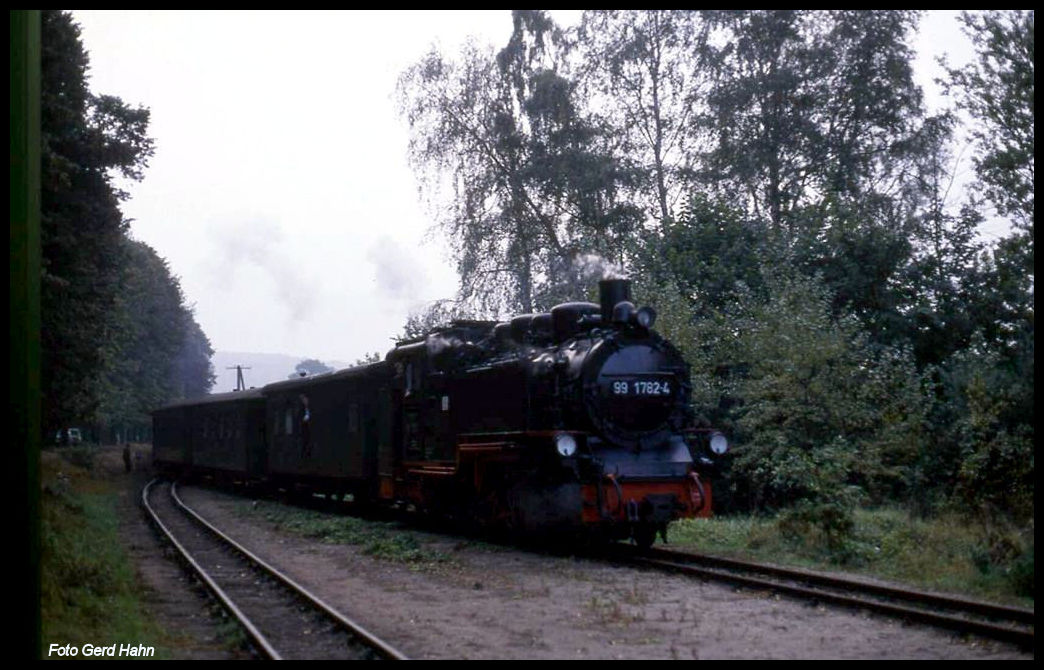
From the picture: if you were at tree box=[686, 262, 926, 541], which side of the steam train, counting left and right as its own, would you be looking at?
left

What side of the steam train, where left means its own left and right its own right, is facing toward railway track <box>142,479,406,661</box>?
right

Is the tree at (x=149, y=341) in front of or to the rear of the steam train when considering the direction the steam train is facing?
to the rear

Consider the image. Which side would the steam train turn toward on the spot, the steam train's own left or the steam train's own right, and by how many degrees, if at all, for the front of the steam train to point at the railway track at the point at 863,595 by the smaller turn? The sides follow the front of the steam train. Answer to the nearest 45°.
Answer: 0° — it already faces it

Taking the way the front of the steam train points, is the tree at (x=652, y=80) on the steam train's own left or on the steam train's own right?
on the steam train's own left

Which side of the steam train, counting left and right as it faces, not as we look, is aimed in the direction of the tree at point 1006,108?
left

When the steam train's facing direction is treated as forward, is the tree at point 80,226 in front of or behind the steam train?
behind

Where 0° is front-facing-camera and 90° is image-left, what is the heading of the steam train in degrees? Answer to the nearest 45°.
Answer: approximately 315°

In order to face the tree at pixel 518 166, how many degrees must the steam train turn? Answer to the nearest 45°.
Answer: approximately 135° to its left
